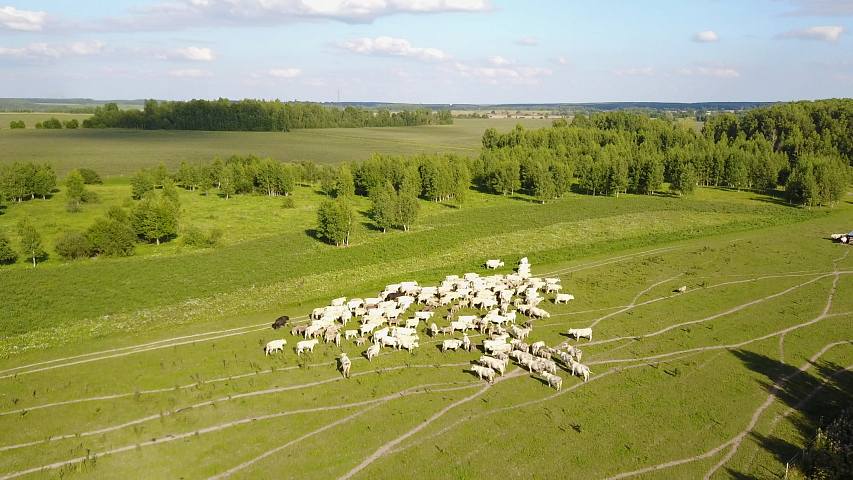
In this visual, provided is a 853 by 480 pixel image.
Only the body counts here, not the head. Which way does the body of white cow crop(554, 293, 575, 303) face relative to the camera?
to the viewer's right

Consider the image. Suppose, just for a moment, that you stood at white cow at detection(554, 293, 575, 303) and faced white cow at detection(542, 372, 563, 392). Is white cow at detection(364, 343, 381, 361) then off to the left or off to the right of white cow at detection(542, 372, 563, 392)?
right

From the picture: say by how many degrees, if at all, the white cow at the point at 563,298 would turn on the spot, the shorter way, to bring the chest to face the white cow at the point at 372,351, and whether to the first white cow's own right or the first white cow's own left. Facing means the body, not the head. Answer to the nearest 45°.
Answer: approximately 135° to the first white cow's own right

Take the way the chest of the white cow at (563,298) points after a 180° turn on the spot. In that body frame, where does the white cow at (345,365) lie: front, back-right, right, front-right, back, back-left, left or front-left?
front-left
